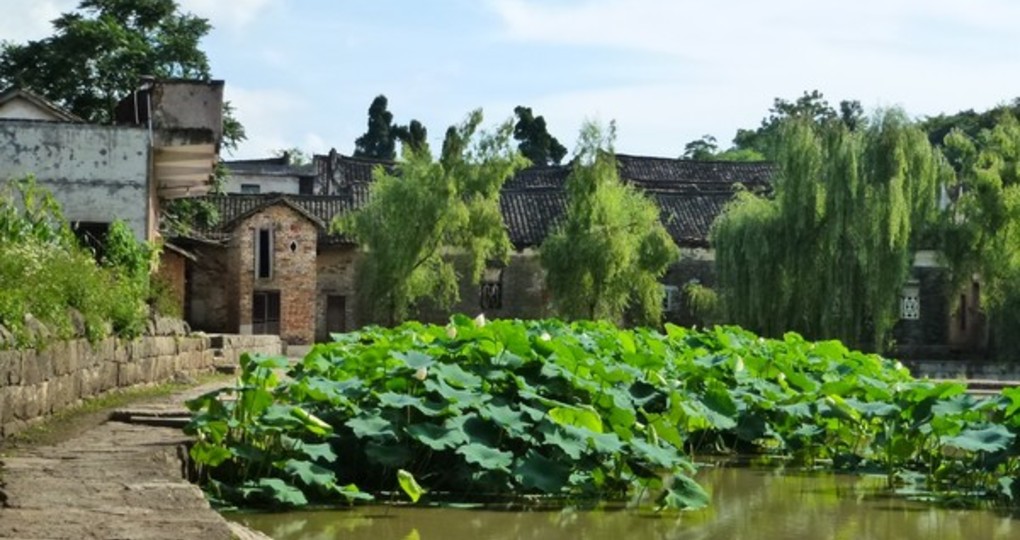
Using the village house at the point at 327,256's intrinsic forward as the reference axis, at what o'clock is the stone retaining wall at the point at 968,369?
The stone retaining wall is roughly at 10 o'clock from the village house.

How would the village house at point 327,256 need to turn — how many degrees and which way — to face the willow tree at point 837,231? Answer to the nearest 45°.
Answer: approximately 45° to its left

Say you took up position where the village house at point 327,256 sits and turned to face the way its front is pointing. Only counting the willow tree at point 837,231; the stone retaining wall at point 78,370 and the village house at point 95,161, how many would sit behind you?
0

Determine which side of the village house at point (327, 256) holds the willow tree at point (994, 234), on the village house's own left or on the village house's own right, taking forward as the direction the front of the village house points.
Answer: on the village house's own left

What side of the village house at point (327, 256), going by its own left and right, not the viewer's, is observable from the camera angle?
front

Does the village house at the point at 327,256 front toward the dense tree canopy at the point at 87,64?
no

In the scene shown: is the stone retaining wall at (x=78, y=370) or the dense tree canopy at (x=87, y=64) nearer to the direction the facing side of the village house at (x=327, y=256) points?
the stone retaining wall
